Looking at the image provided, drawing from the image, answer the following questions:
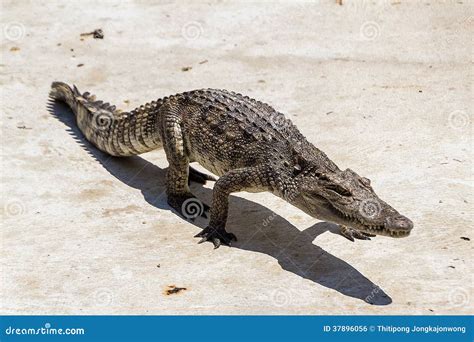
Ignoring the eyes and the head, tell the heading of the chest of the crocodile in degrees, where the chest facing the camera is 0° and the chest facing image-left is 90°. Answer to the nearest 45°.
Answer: approximately 315°

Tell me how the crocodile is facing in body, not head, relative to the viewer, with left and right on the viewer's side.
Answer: facing the viewer and to the right of the viewer
